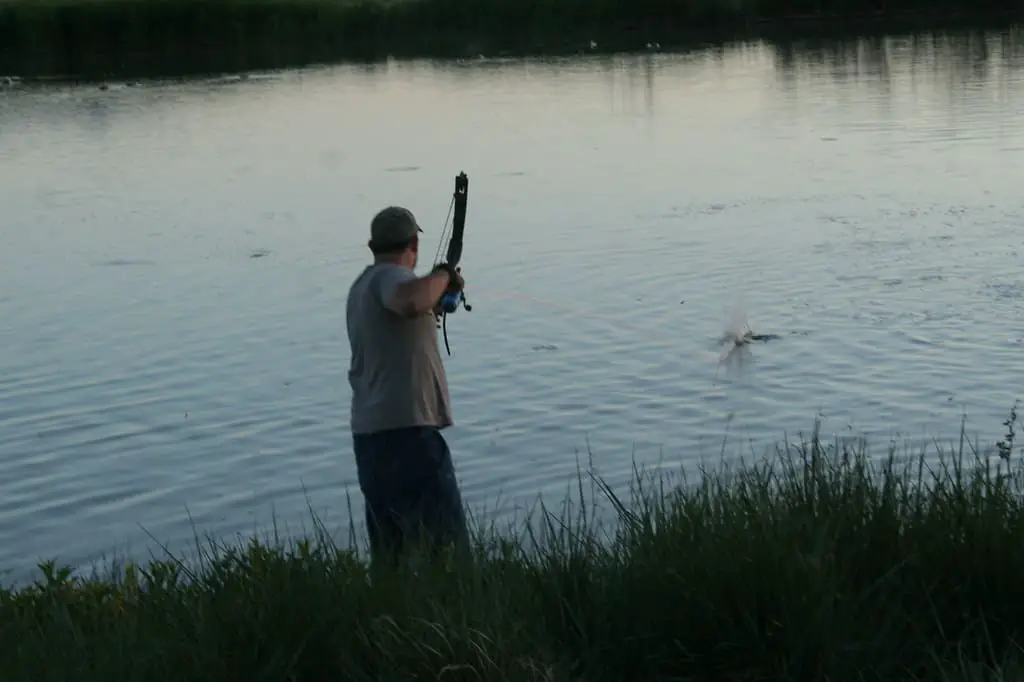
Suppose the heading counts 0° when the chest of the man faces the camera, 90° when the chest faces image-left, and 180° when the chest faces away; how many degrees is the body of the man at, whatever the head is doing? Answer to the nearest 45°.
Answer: approximately 225°

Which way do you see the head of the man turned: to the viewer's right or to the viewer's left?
to the viewer's right
